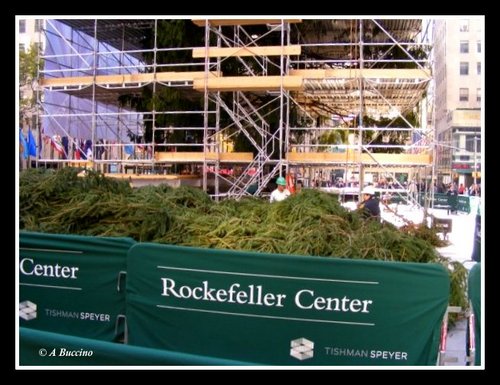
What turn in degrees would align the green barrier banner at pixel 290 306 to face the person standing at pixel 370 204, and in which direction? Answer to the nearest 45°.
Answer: approximately 180°

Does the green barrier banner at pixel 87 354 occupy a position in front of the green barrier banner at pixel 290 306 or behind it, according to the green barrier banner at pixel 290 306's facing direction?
in front

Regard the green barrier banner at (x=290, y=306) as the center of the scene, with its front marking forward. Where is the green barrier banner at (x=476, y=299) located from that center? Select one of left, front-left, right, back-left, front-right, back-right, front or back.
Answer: left

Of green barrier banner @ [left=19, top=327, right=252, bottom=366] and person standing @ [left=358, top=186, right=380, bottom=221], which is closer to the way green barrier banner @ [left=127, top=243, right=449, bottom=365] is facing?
the green barrier banner

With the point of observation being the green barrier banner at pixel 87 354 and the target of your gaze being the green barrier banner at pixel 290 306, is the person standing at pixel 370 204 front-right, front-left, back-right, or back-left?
front-left

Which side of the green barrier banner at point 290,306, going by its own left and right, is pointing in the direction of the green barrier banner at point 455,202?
back

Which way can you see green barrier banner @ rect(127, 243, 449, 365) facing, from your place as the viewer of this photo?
facing the viewer

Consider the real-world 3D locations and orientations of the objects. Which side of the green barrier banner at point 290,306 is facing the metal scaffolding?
back

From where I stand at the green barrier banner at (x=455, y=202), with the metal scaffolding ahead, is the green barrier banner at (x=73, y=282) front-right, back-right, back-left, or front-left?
front-left

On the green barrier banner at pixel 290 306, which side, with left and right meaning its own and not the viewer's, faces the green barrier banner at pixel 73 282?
right
